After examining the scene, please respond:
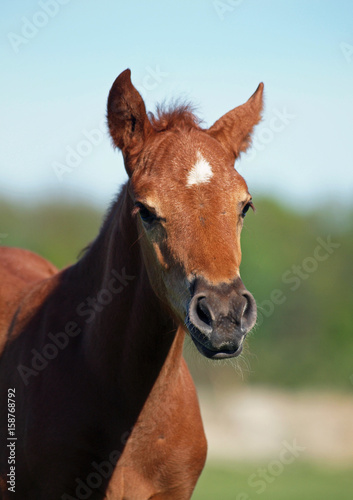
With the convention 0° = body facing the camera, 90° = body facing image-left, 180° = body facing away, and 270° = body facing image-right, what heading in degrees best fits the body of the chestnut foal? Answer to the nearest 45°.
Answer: approximately 315°
